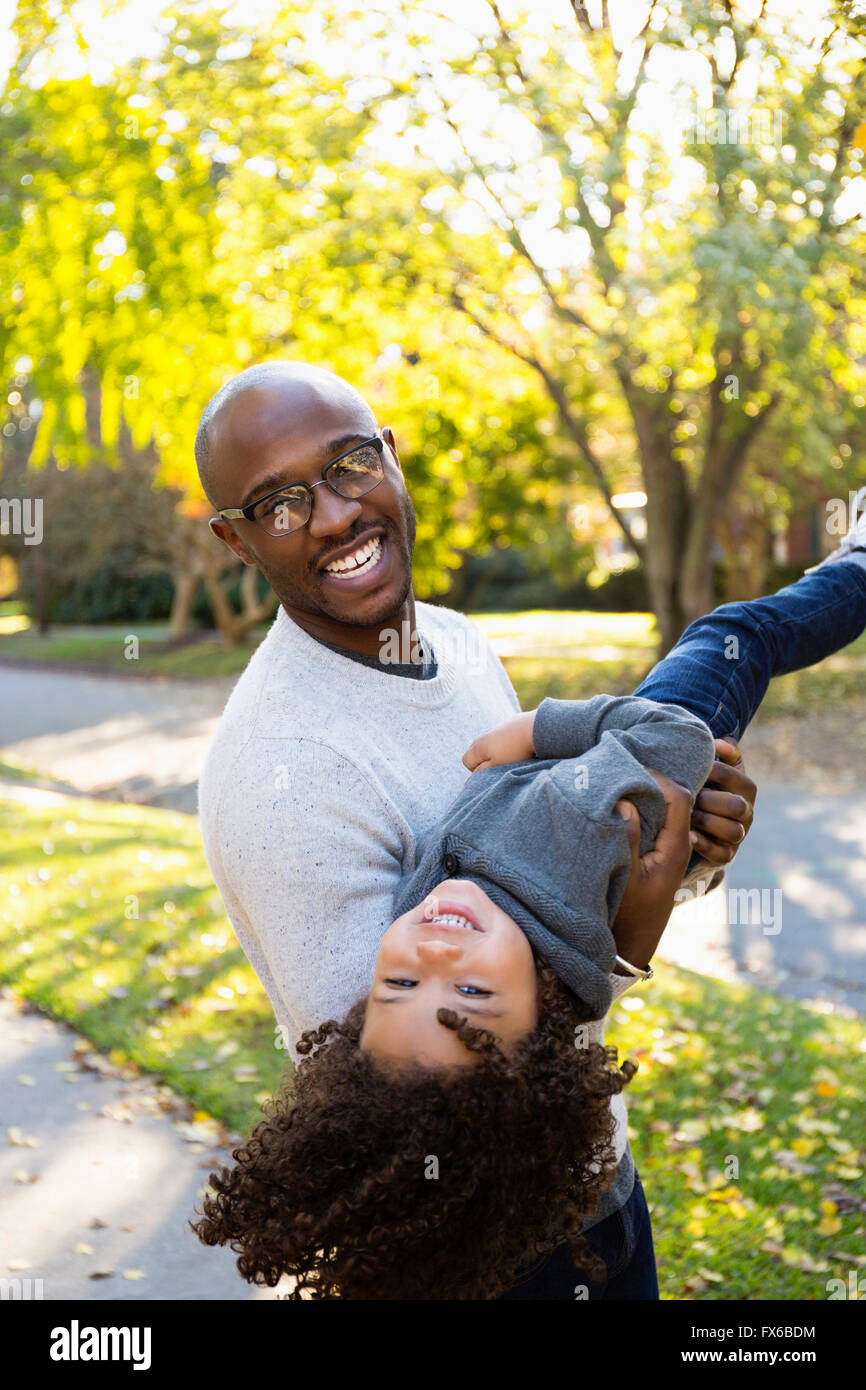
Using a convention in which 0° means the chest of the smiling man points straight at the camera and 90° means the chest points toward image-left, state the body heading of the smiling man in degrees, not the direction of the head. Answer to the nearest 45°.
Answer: approximately 315°
